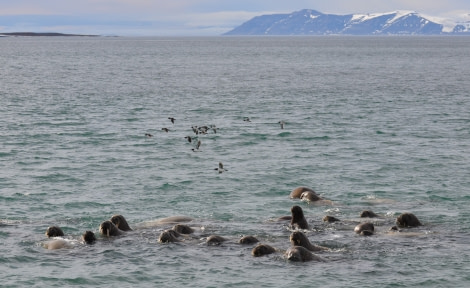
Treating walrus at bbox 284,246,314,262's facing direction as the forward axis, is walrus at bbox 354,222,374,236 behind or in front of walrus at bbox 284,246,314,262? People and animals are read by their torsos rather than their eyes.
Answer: behind

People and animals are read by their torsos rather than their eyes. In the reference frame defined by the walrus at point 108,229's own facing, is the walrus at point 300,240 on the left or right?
on its left

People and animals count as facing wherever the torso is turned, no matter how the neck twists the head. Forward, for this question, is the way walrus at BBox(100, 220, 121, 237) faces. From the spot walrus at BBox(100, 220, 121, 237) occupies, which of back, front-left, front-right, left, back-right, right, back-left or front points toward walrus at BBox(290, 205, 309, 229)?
back-left

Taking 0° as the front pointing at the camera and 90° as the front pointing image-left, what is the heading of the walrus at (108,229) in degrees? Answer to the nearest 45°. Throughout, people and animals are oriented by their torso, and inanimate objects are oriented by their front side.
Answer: approximately 45°

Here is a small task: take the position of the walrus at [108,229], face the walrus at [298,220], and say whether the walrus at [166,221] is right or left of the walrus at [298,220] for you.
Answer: left

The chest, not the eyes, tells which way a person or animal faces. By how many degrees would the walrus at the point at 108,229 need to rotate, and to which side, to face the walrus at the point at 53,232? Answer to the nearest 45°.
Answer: approximately 45° to its right

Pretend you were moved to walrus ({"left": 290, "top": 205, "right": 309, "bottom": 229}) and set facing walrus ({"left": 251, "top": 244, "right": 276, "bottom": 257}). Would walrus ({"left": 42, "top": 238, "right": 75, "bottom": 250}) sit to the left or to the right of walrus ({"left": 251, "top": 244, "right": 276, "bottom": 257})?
right

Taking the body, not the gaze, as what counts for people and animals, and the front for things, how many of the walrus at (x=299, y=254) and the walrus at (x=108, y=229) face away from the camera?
0

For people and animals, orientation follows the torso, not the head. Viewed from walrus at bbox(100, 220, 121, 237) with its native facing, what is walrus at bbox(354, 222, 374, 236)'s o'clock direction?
walrus at bbox(354, 222, 374, 236) is roughly at 8 o'clock from walrus at bbox(100, 220, 121, 237).

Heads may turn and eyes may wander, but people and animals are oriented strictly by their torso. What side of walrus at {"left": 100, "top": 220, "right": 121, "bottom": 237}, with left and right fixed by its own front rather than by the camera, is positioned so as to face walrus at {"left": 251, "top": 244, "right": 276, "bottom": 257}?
left

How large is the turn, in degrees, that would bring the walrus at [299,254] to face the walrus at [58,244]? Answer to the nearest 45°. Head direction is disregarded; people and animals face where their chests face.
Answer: approximately 45° to its right

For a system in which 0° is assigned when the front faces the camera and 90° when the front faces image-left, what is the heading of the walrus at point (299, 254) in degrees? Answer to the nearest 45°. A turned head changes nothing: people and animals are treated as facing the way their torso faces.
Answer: approximately 45°
